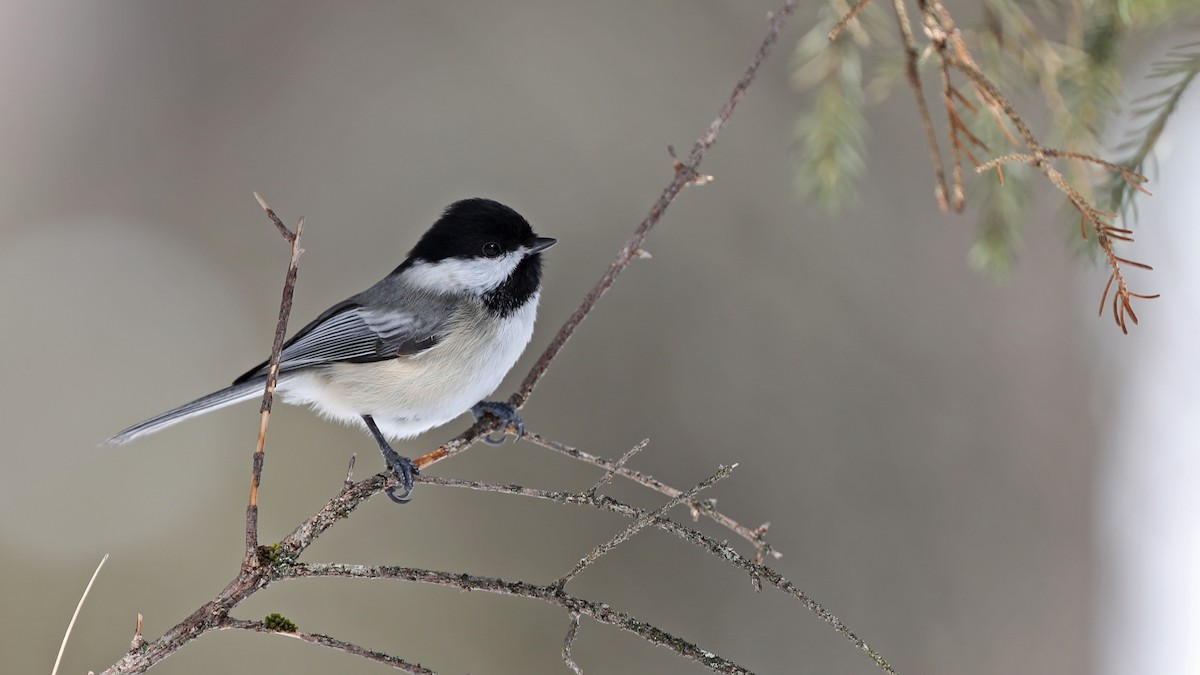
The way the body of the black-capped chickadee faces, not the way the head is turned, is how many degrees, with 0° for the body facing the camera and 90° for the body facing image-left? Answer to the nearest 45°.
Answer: approximately 270°
